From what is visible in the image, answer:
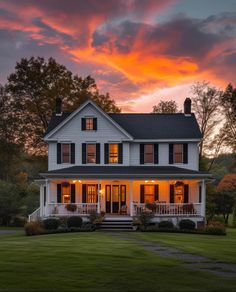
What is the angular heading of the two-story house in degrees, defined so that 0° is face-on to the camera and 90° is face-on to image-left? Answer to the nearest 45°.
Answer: approximately 0°
